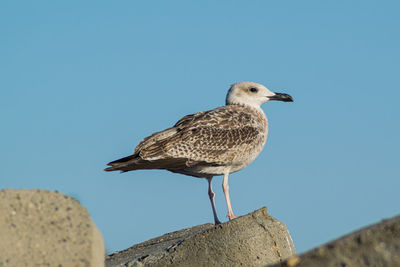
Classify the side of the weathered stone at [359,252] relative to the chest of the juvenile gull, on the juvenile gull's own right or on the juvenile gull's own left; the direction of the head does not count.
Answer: on the juvenile gull's own right

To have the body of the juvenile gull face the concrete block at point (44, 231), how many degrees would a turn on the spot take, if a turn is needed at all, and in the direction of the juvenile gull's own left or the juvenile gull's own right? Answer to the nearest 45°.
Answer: approximately 90° to the juvenile gull's own right

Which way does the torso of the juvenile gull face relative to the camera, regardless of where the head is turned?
to the viewer's right
